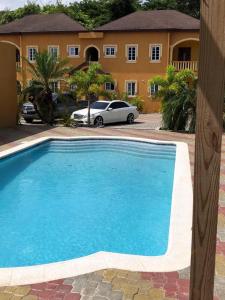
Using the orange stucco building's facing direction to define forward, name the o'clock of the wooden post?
The wooden post is roughly at 12 o'clock from the orange stucco building.

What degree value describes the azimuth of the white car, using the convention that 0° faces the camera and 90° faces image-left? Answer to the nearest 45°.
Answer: approximately 45°

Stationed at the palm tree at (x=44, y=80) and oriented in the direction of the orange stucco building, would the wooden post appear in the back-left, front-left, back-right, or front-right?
back-right

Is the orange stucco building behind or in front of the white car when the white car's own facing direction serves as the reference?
behind

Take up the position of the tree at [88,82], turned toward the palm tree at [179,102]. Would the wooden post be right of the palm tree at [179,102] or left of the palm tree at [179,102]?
right

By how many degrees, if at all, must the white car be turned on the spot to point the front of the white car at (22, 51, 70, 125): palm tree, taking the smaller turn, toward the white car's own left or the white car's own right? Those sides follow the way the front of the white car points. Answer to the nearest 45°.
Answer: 0° — it already faces it

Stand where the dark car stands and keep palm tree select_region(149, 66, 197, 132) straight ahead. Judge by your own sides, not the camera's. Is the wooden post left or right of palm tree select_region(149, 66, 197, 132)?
right
